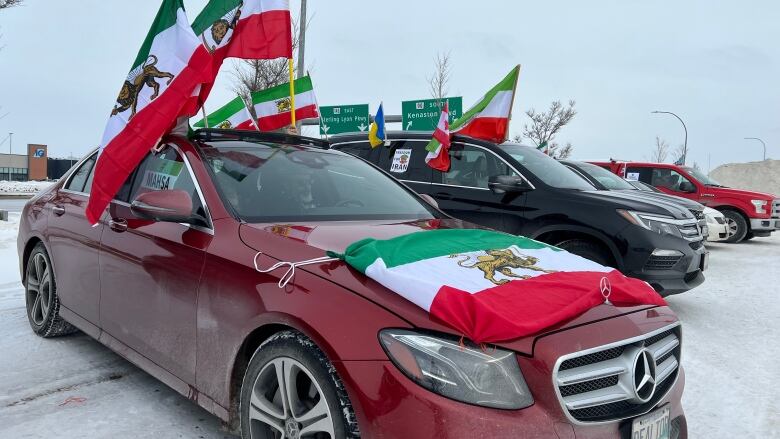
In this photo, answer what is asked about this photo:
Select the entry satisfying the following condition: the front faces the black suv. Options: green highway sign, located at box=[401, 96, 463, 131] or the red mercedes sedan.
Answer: the green highway sign

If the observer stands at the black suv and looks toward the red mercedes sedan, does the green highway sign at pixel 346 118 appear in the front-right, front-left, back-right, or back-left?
back-right

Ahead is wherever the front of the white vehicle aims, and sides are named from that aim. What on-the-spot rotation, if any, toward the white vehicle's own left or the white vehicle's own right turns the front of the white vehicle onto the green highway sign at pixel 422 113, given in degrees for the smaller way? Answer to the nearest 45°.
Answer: approximately 180°

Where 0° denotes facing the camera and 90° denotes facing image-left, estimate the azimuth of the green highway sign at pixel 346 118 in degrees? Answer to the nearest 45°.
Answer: approximately 0°

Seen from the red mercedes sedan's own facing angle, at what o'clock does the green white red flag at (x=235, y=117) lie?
The green white red flag is roughly at 7 o'clock from the red mercedes sedan.

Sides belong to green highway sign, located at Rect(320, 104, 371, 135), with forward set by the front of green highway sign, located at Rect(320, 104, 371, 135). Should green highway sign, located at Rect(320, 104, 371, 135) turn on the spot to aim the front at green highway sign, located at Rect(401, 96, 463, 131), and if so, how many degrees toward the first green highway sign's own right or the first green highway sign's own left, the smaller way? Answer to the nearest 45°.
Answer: approximately 45° to the first green highway sign's own left

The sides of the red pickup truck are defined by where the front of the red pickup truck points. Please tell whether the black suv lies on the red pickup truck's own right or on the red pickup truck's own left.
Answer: on the red pickup truck's own right

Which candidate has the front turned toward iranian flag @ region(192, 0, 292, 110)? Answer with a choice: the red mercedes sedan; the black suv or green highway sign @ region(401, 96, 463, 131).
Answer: the green highway sign

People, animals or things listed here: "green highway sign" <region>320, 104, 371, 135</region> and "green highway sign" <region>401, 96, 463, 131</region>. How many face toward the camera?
2

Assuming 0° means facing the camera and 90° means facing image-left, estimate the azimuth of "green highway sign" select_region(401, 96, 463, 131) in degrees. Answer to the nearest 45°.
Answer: approximately 0°

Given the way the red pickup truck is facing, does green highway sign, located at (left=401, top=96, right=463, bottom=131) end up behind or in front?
behind
